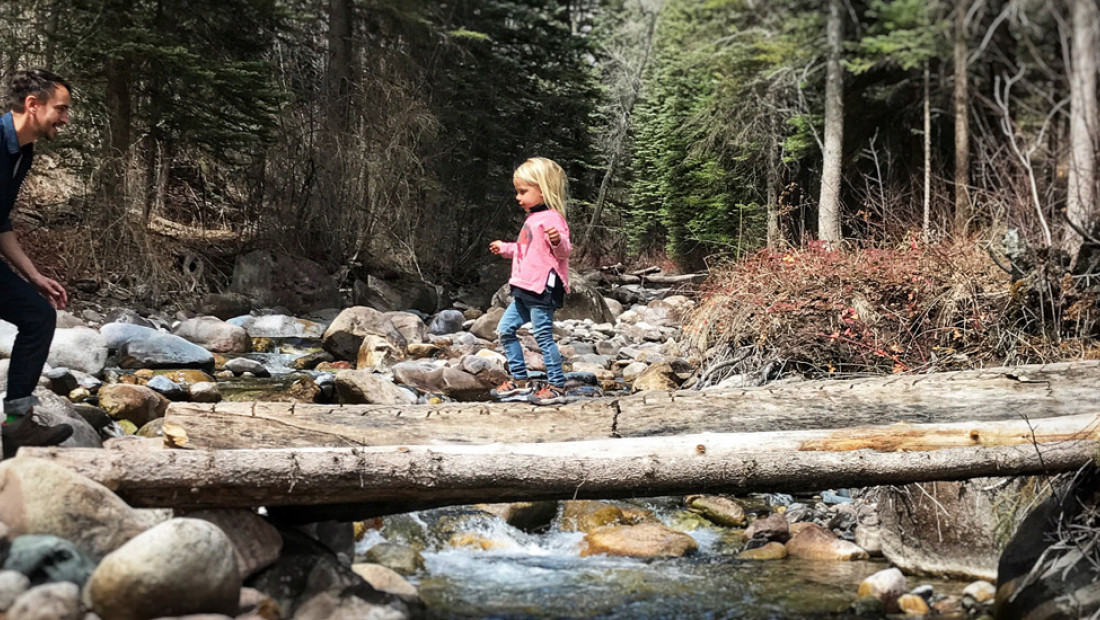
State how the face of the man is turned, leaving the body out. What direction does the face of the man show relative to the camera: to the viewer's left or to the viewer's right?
to the viewer's right

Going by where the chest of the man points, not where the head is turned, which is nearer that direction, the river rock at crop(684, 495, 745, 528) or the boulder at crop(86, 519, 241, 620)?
the river rock

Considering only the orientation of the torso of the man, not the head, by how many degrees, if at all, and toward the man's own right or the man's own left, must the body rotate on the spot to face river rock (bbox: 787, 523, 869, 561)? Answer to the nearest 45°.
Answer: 0° — they already face it

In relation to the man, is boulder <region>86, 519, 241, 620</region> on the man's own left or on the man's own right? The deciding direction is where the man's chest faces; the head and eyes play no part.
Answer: on the man's own right

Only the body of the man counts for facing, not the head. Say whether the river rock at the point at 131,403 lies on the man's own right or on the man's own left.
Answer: on the man's own left

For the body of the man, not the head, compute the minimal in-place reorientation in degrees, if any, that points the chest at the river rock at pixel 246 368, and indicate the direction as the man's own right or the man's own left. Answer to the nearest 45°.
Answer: approximately 90° to the man's own left

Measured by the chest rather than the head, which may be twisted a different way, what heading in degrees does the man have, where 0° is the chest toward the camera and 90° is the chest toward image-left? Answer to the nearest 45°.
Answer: approximately 270°

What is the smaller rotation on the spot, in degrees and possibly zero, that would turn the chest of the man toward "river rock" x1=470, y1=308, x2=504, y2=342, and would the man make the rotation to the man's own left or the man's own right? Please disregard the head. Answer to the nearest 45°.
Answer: approximately 45° to the man's own left

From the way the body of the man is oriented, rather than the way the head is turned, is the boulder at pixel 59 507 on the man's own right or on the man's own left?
on the man's own right

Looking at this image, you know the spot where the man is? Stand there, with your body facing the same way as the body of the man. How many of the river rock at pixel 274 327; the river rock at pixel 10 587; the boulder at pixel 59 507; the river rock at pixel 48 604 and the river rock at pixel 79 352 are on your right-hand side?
3

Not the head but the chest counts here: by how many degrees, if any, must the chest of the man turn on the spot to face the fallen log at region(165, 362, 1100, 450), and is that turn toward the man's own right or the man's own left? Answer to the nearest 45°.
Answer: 0° — they already face it
